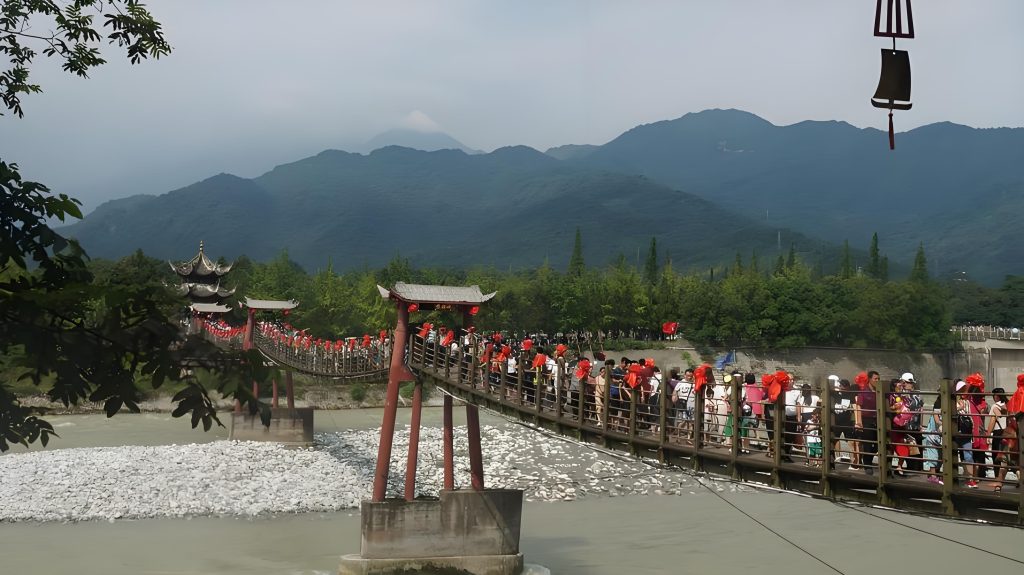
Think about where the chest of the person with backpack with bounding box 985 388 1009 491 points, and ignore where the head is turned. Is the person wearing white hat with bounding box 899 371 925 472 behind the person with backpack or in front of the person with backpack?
in front

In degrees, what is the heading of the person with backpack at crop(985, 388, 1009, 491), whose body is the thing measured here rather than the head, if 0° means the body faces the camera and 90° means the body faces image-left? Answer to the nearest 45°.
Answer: approximately 90°
